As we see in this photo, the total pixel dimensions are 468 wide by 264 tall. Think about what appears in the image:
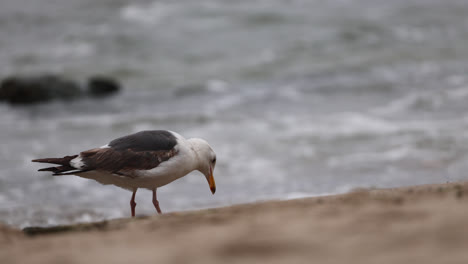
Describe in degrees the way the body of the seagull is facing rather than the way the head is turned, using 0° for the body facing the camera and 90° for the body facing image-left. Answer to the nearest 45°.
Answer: approximately 270°
